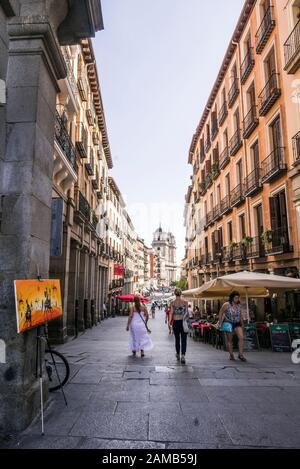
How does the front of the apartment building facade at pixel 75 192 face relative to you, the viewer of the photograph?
facing to the right of the viewer

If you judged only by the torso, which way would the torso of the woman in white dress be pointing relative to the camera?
away from the camera

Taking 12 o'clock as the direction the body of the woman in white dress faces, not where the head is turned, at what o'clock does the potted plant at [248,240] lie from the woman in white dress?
The potted plant is roughly at 1 o'clock from the woman in white dress.

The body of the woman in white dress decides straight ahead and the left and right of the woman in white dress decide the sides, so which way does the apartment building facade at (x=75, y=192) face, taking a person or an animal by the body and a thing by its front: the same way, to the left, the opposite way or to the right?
to the right

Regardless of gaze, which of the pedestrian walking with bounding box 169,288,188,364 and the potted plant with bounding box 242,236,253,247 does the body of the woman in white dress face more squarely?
the potted plant

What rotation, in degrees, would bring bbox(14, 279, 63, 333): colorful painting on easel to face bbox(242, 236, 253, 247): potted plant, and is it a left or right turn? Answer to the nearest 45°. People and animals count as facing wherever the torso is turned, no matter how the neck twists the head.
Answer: approximately 90° to its left

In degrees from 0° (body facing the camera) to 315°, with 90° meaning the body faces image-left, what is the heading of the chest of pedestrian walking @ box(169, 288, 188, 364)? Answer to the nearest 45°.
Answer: approximately 180°

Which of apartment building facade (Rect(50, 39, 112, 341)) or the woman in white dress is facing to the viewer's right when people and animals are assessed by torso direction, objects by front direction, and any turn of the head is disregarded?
the apartment building facade

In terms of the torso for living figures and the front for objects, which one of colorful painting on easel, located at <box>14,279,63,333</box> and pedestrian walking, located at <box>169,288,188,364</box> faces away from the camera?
the pedestrian walking

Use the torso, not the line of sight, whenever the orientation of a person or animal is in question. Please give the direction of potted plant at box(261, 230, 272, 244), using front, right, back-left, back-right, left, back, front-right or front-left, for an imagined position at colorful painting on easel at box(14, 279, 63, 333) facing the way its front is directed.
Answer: left

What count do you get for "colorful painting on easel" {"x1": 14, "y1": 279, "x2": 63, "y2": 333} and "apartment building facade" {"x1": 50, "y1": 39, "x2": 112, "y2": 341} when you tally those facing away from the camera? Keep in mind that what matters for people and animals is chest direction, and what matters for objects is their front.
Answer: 0
